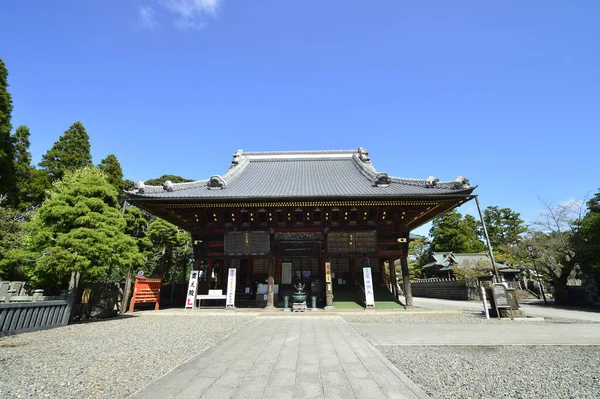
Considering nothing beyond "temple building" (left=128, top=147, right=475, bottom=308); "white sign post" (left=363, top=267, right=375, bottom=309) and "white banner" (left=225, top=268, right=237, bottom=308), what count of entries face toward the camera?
3

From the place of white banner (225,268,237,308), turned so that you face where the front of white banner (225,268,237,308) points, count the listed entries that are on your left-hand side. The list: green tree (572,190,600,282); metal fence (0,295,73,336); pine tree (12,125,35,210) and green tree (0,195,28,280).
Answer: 1

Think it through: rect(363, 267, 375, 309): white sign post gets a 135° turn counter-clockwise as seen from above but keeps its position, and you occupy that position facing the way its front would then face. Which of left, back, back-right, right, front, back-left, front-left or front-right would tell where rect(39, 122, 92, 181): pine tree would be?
back-left

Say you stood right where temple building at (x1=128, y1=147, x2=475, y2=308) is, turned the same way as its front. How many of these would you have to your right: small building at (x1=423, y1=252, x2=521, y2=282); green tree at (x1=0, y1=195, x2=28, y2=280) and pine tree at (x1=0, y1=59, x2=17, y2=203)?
2

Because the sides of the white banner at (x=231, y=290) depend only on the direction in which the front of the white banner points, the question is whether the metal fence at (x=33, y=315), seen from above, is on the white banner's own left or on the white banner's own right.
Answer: on the white banner's own right

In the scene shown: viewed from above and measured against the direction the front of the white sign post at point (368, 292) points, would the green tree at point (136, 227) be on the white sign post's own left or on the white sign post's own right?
on the white sign post's own right

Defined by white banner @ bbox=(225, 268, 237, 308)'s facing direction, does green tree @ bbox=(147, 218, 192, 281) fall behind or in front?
behind

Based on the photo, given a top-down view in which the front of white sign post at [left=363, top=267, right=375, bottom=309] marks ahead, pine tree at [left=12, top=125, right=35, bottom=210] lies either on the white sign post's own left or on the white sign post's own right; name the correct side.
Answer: on the white sign post's own right

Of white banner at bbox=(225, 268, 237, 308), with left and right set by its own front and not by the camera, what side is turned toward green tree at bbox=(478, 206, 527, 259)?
left

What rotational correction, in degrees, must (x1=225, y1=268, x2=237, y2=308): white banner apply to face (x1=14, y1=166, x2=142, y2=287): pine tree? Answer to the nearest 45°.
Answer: approximately 45° to its right

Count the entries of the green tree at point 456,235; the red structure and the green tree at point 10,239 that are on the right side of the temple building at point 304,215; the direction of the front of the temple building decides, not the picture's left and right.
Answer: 2
